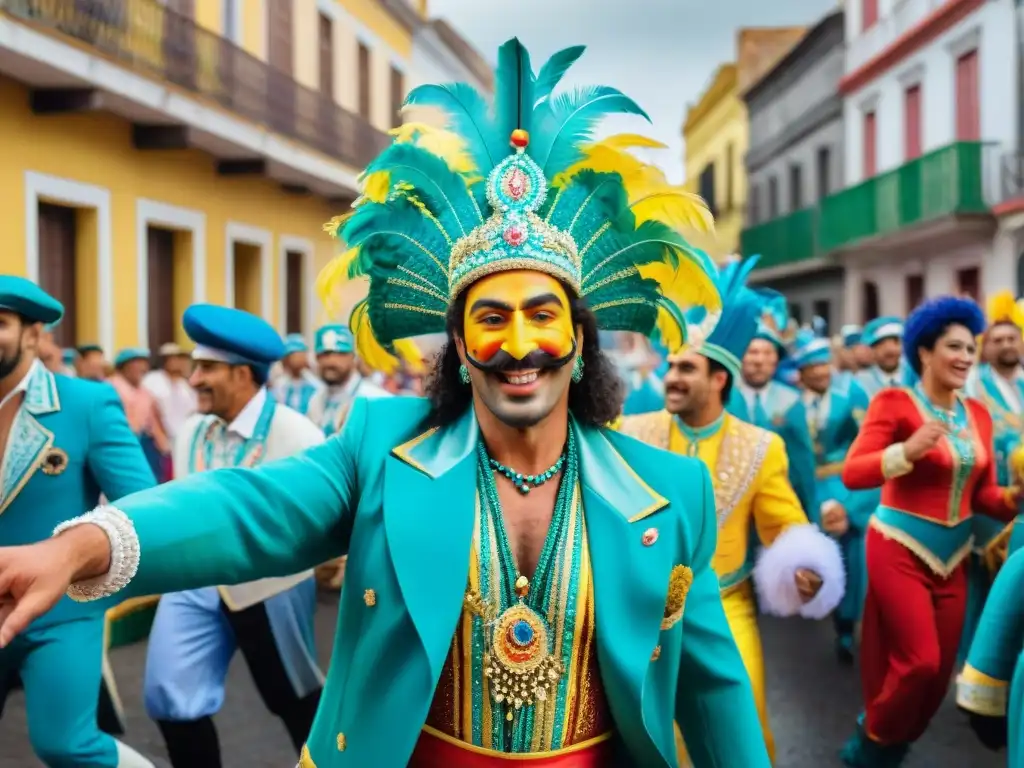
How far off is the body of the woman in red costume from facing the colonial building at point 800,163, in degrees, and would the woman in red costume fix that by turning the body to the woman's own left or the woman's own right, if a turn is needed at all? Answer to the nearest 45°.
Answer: approximately 135° to the woman's own left

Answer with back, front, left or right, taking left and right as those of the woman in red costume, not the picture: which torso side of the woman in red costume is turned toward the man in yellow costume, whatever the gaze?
right

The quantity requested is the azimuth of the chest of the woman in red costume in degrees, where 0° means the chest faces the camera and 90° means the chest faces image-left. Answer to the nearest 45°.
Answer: approximately 315°

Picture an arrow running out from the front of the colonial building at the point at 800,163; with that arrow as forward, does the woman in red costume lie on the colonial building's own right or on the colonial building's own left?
on the colonial building's own left

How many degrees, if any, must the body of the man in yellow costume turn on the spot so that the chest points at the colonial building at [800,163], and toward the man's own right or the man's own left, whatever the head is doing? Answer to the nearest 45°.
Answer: approximately 135° to the man's own right
